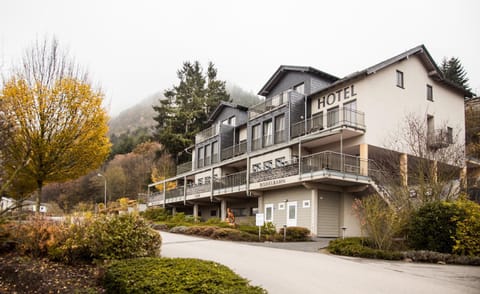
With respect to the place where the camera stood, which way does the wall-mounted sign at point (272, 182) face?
facing the viewer and to the left of the viewer

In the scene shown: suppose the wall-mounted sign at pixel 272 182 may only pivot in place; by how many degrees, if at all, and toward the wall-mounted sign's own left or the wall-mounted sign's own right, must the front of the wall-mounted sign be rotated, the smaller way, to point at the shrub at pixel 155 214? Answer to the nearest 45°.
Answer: approximately 90° to the wall-mounted sign's own right

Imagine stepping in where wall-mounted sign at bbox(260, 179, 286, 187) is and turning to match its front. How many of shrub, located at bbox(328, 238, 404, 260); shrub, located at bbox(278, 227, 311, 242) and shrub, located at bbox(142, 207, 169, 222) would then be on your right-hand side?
1

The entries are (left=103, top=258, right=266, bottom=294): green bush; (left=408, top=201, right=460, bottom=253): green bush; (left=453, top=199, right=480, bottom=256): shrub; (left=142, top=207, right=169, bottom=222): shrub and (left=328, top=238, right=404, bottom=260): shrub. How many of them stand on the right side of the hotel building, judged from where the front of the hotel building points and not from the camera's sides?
1

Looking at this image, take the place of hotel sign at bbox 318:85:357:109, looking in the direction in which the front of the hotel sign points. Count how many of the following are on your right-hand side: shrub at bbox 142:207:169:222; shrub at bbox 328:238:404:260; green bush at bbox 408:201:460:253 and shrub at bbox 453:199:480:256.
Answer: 1

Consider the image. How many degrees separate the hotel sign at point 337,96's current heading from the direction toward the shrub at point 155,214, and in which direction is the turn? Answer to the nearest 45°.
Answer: approximately 90° to its right

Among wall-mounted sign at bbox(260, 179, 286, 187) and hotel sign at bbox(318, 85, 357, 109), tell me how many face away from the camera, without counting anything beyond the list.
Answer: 0

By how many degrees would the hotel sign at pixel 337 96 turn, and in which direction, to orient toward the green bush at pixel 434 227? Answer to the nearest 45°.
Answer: approximately 45° to its left

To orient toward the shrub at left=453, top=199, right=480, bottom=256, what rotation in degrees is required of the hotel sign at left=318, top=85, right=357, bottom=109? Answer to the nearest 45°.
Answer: approximately 45° to its left

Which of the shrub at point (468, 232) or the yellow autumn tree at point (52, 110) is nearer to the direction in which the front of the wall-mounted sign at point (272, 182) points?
the yellow autumn tree

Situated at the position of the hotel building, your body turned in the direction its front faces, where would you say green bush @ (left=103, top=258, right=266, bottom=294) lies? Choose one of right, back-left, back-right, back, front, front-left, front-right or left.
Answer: front-left

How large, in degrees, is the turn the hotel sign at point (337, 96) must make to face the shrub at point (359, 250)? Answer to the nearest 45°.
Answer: approximately 45° to its left
